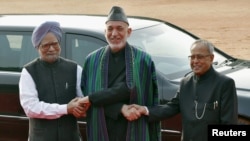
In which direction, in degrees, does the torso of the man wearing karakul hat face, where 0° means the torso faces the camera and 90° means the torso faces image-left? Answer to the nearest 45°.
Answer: approximately 0°

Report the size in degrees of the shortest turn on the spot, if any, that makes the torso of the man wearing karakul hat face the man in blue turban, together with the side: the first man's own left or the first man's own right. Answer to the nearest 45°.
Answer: approximately 90° to the first man's own right

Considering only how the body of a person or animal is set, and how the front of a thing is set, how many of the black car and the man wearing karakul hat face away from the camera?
0

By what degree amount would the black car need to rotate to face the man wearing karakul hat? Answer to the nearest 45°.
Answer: approximately 45° to its right

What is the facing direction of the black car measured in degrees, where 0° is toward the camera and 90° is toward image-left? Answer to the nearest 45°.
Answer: approximately 315°

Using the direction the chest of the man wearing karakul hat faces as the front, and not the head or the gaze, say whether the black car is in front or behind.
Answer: behind
